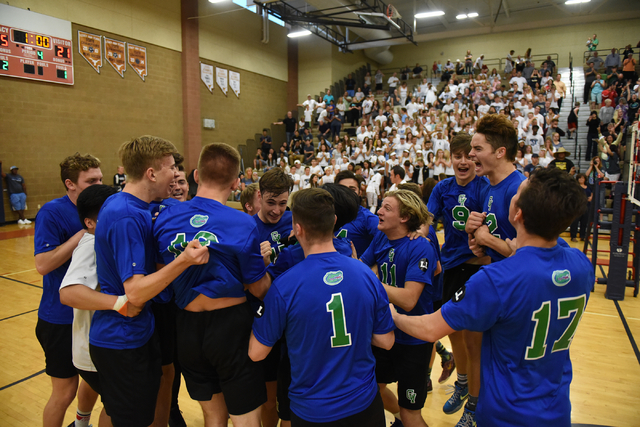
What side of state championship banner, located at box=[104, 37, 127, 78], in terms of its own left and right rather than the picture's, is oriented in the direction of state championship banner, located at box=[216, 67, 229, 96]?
left

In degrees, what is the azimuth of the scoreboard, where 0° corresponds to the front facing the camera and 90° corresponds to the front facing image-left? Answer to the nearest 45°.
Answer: approximately 315°

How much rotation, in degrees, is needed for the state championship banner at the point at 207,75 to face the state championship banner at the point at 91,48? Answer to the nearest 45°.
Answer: approximately 90° to its right

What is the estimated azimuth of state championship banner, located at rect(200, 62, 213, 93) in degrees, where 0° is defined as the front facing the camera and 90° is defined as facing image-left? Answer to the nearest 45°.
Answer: approximately 315°
